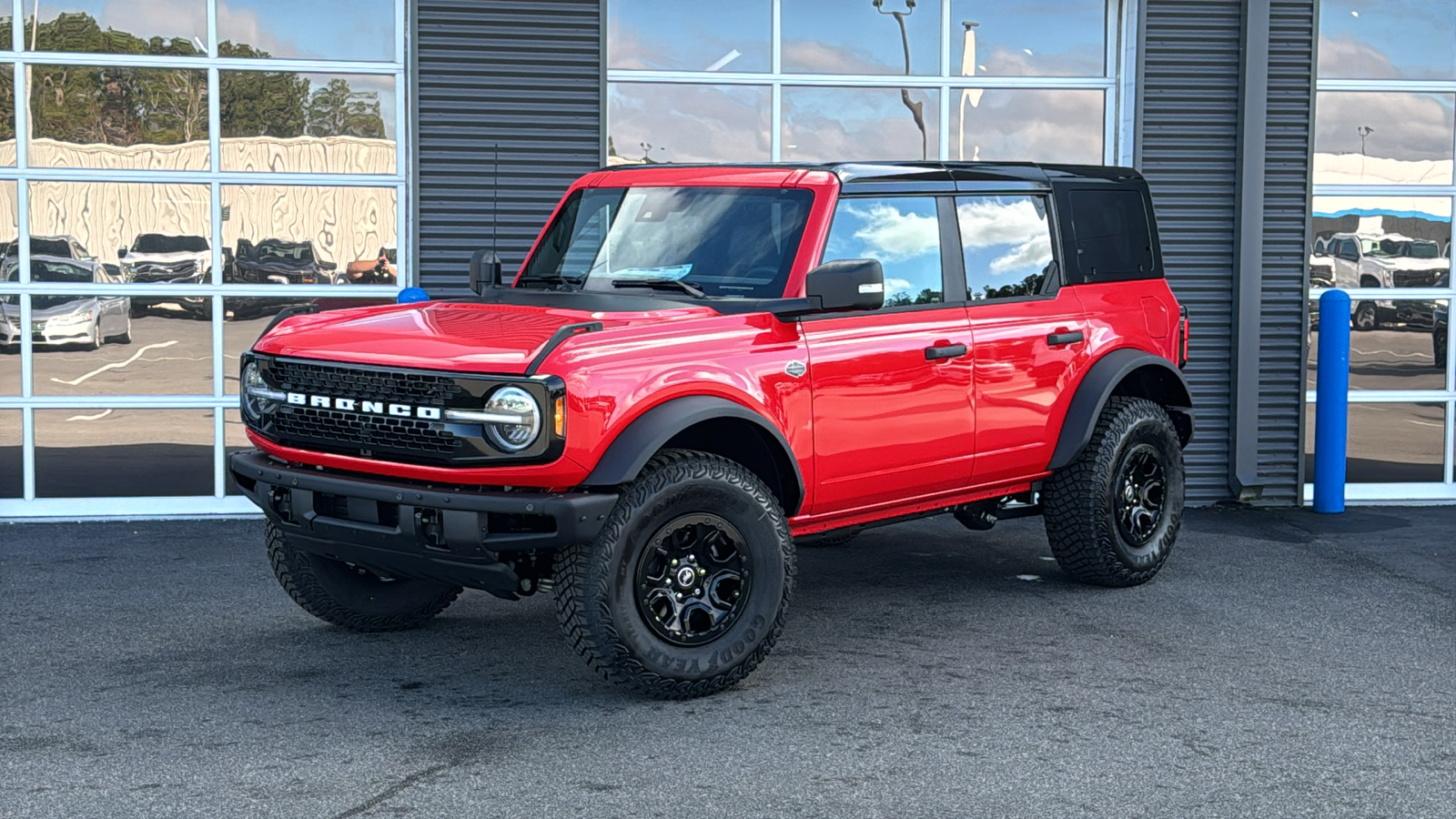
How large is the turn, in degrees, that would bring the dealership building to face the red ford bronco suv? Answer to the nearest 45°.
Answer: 0° — it already faces it

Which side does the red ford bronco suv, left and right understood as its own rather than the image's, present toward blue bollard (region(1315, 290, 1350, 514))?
back

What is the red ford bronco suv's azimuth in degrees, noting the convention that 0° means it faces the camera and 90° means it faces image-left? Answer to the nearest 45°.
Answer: approximately 45°

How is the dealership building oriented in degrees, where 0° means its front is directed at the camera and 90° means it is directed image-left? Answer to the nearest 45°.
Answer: approximately 0°
